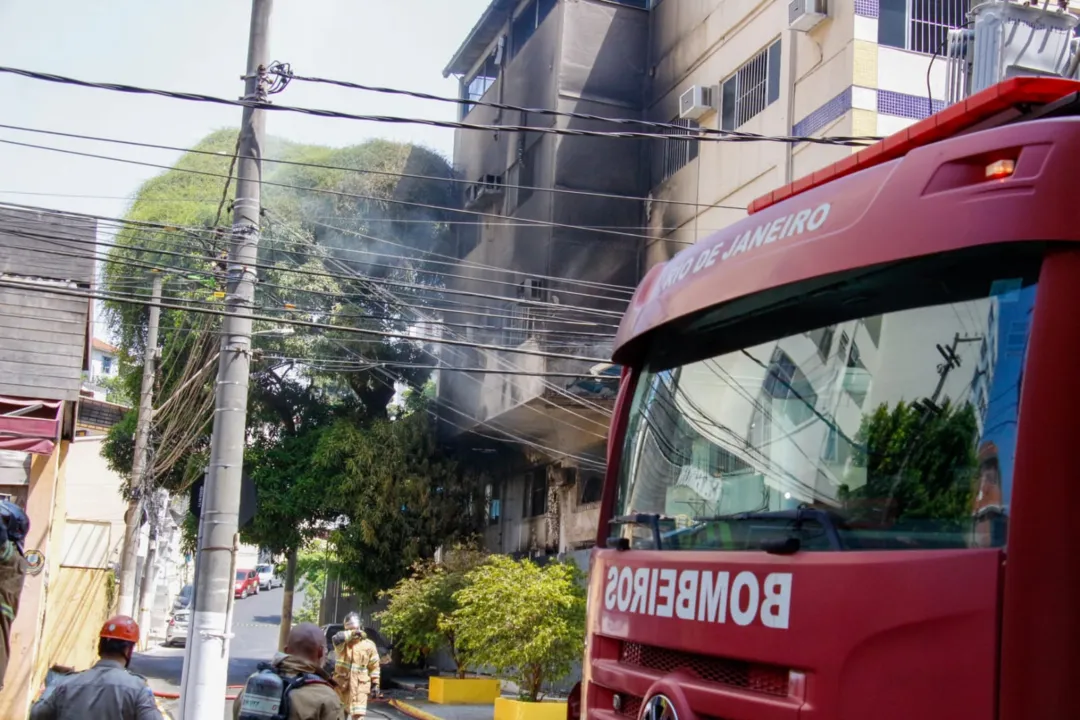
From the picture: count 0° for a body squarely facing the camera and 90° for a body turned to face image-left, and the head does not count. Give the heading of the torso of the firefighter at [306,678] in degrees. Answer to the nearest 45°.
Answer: approximately 225°

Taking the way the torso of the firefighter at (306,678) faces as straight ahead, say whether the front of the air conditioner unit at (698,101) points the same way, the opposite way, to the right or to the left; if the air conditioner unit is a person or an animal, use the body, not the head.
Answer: the opposite way

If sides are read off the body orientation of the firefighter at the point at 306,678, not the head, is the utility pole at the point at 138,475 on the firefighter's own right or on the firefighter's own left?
on the firefighter's own left

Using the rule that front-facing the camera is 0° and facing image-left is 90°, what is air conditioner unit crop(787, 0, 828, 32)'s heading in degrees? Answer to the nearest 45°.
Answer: approximately 45°

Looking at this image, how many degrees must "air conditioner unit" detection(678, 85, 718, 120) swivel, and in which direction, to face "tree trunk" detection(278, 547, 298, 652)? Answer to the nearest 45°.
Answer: approximately 90° to its right

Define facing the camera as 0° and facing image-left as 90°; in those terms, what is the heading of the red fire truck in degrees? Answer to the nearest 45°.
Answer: approximately 45°
